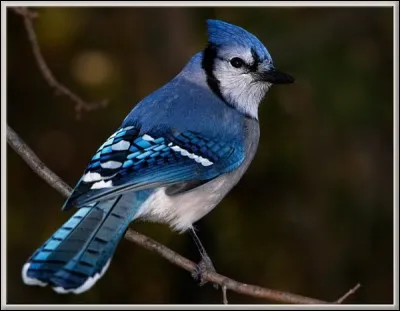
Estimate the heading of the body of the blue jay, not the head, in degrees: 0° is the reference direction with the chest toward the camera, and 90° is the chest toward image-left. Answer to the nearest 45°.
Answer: approximately 270°
